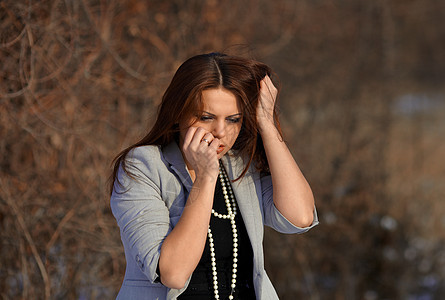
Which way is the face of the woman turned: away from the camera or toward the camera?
toward the camera
